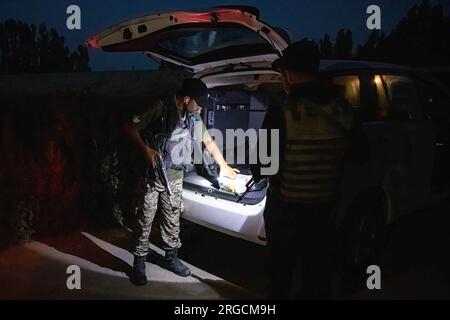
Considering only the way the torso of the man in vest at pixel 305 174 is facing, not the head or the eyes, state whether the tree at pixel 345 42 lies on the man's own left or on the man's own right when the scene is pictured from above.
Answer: on the man's own right

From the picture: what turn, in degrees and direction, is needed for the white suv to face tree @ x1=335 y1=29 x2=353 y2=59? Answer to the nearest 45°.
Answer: approximately 45° to its left

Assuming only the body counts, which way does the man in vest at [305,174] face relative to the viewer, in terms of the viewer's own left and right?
facing away from the viewer and to the left of the viewer

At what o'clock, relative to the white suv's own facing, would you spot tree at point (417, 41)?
The tree is roughly at 11 o'clock from the white suv.

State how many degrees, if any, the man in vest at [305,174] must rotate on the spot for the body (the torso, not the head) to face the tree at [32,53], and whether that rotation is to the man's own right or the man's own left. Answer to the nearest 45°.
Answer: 0° — they already face it

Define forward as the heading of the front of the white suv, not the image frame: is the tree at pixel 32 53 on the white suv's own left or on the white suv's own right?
on the white suv's own left

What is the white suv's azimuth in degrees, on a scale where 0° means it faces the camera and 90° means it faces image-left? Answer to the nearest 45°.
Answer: approximately 225°
